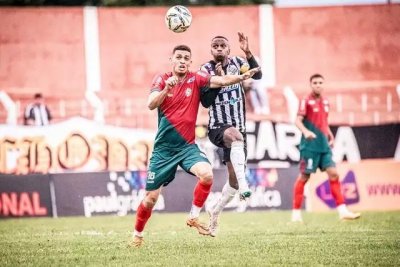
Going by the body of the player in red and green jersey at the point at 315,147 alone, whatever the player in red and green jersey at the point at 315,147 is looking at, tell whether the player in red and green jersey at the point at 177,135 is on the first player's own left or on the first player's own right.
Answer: on the first player's own right

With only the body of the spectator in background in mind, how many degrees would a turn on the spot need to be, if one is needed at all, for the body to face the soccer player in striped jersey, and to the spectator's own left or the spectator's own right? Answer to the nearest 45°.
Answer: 0° — they already face them

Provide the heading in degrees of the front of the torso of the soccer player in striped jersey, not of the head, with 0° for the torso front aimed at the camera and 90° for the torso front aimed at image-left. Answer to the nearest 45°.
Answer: approximately 0°

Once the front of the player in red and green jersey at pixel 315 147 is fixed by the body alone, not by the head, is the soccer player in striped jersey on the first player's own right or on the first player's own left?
on the first player's own right

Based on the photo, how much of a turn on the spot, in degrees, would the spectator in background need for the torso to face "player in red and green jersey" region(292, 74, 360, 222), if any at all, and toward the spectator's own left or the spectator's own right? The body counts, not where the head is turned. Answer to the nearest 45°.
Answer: approximately 45° to the spectator's own left

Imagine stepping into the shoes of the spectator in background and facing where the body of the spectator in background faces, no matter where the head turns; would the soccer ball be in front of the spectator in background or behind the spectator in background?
in front

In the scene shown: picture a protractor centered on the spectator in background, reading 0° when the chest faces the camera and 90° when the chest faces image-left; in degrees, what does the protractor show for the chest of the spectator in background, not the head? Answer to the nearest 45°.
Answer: approximately 0°

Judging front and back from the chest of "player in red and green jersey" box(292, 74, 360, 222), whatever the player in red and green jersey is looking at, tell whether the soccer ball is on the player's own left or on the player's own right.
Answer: on the player's own right
